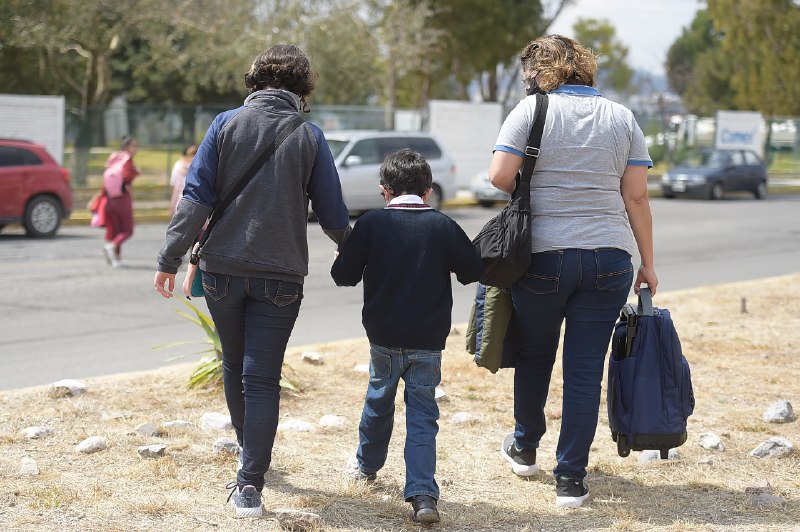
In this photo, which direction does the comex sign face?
toward the camera

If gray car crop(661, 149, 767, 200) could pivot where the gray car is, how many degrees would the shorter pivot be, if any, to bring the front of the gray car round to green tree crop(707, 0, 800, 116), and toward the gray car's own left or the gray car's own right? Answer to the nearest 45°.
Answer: approximately 135° to the gray car's own right

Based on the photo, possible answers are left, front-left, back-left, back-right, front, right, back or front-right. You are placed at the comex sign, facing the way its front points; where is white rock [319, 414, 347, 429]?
front

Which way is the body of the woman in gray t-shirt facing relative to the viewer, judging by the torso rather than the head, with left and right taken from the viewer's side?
facing away from the viewer

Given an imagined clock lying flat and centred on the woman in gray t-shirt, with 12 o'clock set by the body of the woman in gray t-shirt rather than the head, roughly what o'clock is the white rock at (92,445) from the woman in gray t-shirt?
The white rock is roughly at 9 o'clock from the woman in gray t-shirt.

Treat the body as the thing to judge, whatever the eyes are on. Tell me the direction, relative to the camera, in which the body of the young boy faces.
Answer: away from the camera

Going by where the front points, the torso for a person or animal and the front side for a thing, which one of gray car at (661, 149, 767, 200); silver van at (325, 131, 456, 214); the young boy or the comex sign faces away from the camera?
the young boy

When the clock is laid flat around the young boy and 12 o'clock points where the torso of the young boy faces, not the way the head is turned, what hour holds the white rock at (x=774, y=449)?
The white rock is roughly at 2 o'clock from the young boy.

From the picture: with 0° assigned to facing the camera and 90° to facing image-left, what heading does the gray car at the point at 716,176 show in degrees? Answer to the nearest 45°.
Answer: approximately 45°

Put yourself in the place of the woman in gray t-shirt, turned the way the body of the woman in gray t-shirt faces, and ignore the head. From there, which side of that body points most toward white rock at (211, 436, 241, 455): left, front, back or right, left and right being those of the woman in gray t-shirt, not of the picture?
left

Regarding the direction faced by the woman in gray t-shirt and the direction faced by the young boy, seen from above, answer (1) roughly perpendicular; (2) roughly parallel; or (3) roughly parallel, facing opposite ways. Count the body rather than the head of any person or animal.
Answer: roughly parallel

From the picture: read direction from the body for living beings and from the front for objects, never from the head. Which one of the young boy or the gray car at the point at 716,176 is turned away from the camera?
the young boy

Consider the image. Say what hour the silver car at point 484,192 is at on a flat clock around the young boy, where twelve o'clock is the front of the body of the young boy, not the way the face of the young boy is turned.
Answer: The silver car is roughly at 12 o'clock from the young boy.

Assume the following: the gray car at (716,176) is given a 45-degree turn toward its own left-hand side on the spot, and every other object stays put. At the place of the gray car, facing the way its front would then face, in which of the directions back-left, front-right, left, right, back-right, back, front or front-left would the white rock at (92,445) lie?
front

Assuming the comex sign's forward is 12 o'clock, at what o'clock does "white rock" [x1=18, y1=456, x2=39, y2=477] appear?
The white rock is roughly at 12 o'clock from the comex sign.
